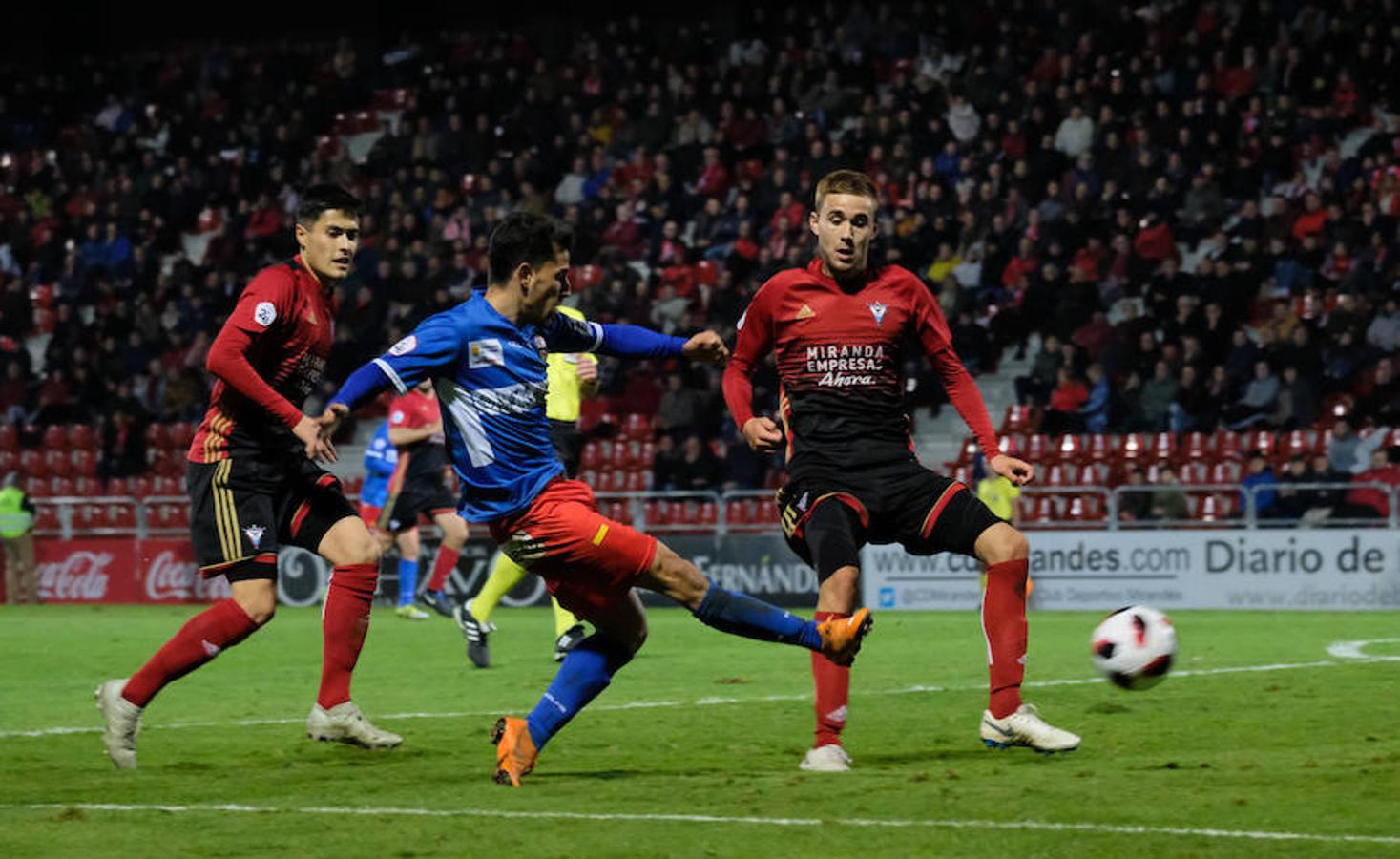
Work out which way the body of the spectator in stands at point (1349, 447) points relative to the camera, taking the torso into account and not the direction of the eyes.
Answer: toward the camera

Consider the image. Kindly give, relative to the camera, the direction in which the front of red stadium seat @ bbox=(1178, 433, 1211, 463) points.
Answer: facing the viewer

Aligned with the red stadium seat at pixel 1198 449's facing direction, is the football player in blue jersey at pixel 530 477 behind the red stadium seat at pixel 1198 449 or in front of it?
in front

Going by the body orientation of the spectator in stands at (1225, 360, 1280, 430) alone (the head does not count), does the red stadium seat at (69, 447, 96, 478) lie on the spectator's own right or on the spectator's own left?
on the spectator's own right

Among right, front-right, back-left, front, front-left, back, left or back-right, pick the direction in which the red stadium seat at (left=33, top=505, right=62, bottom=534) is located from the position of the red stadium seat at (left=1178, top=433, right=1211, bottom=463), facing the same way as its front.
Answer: right

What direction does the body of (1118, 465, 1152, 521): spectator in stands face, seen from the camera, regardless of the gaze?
toward the camera

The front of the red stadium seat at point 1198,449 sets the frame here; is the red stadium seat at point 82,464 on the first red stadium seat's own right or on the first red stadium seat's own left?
on the first red stadium seat's own right

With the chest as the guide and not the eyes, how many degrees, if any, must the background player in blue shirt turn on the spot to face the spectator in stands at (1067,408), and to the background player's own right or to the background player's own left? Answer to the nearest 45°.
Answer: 0° — they already face them

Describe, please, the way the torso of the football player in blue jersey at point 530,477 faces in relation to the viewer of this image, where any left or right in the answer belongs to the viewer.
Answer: facing the viewer and to the right of the viewer

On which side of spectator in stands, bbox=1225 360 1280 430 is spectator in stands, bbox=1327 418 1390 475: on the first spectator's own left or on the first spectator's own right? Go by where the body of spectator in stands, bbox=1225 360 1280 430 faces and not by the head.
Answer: on the first spectator's own left

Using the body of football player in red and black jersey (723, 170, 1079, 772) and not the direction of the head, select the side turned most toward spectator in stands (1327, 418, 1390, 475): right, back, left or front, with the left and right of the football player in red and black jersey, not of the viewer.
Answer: back

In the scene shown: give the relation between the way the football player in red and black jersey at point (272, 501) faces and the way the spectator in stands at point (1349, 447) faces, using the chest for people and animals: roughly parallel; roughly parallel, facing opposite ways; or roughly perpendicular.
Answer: roughly perpendicular

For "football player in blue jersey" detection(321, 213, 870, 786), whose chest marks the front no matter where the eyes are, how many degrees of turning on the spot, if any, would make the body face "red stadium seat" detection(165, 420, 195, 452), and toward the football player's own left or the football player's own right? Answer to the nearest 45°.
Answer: approximately 135° to the football player's own left

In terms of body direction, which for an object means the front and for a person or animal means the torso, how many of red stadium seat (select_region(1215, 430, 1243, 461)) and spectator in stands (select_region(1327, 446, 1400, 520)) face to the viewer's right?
0
